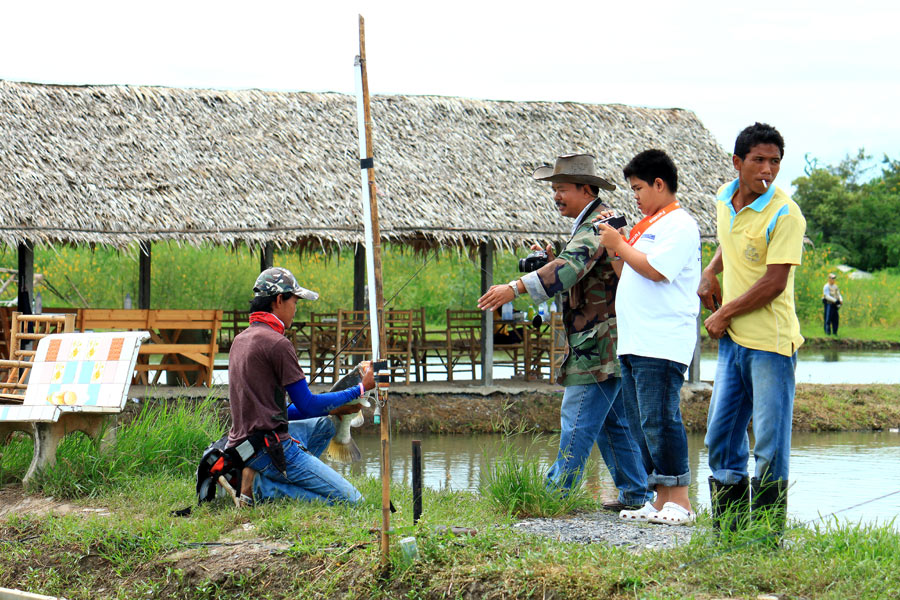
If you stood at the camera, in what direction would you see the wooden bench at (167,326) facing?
facing away from the viewer

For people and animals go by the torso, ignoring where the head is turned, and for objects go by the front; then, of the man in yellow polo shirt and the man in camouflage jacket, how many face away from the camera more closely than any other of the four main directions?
0

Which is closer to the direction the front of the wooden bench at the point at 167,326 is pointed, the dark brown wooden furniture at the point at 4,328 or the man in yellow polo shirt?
the dark brown wooden furniture

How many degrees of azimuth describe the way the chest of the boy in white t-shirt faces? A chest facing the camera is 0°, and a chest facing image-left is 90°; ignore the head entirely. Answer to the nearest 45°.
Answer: approximately 90°

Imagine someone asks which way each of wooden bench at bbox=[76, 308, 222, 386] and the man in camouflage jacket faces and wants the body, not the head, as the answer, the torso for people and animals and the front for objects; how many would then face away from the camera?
1

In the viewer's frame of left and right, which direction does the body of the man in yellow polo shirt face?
facing the viewer and to the left of the viewer

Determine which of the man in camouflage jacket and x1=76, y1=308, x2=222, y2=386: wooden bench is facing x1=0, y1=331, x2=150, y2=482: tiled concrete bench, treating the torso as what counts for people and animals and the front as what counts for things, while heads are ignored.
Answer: the man in camouflage jacket

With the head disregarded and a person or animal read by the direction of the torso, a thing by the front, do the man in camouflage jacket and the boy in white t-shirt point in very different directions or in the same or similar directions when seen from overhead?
same or similar directions

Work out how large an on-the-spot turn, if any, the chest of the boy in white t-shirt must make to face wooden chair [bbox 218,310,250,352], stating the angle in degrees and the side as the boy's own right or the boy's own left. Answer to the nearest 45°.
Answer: approximately 45° to the boy's own right

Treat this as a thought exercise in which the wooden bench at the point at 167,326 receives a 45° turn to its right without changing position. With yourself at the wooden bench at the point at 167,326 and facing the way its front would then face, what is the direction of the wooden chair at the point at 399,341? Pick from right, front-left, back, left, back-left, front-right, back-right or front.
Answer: front-right

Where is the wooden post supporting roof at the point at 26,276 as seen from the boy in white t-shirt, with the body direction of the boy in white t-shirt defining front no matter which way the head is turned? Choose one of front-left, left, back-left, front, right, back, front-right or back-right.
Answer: front-right

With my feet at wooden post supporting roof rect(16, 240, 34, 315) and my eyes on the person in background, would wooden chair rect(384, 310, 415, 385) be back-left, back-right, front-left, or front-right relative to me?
front-right

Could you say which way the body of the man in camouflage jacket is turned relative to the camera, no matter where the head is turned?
to the viewer's left

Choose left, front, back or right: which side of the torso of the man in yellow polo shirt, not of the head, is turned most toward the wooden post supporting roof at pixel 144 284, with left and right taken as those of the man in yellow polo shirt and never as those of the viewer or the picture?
right
